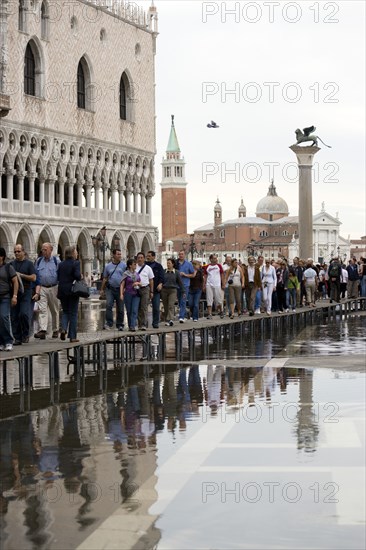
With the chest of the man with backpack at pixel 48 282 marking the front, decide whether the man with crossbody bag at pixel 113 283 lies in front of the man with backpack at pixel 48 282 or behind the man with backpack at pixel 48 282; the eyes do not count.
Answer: behind

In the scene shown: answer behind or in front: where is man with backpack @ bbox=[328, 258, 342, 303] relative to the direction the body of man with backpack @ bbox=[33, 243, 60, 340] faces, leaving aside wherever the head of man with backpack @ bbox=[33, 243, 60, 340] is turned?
behind

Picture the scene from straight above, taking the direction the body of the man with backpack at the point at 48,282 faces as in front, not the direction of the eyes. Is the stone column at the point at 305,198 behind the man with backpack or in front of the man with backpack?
behind

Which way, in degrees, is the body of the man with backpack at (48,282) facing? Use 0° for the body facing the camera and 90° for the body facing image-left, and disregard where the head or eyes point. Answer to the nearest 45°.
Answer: approximately 45°

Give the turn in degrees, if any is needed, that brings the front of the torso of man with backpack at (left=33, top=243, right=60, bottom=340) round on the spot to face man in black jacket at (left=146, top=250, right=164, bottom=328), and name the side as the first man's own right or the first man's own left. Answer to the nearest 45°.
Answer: approximately 180°
